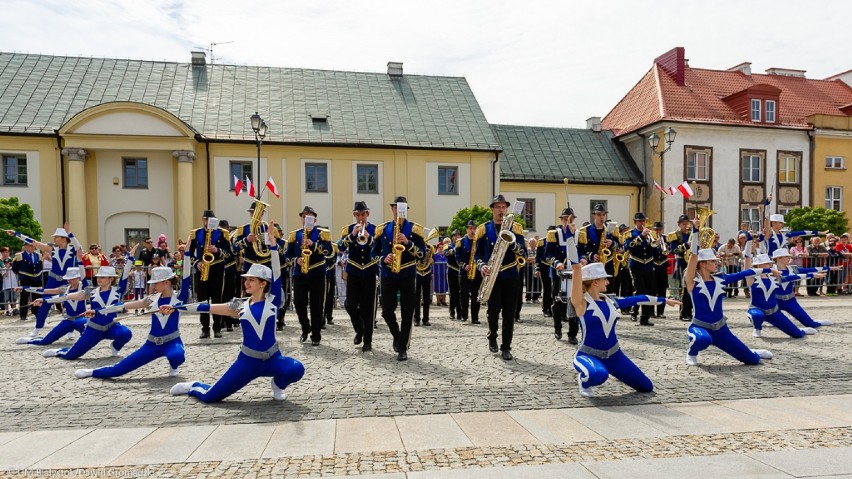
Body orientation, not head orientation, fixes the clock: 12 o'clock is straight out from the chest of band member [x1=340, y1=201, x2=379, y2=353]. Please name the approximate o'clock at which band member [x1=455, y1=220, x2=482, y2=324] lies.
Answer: band member [x1=455, y1=220, x2=482, y2=324] is roughly at 7 o'clock from band member [x1=340, y1=201, x2=379, y2=353].

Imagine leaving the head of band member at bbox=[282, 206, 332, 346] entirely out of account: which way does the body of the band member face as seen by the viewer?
toward the camera

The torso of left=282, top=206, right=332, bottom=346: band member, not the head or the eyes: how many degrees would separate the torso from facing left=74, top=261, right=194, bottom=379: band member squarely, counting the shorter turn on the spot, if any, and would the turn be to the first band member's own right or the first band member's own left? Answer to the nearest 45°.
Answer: approximately 45° to the first band member's own right

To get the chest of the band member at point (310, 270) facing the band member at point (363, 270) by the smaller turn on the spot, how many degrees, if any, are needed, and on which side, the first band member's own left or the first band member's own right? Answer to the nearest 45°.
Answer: approximately 45° to the first band member's own left

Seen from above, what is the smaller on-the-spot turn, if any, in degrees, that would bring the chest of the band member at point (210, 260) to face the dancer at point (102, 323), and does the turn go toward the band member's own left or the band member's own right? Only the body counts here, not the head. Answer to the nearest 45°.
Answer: approximately 45° to the band member's own right

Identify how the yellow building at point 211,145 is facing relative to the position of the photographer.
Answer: facing the viewer

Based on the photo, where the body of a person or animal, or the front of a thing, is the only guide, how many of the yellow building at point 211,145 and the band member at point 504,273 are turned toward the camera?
2

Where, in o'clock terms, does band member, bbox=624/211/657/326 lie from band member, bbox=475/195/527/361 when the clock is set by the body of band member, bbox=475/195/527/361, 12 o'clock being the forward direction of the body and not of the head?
band member, bbox=624/211/657/326 is roughly at 7 o'clock from band member, bbox=475/195/527/361.

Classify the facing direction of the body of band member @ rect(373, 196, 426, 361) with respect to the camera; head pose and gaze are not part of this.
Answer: toward the camera

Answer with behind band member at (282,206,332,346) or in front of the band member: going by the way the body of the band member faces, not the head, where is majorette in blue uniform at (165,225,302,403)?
in front
